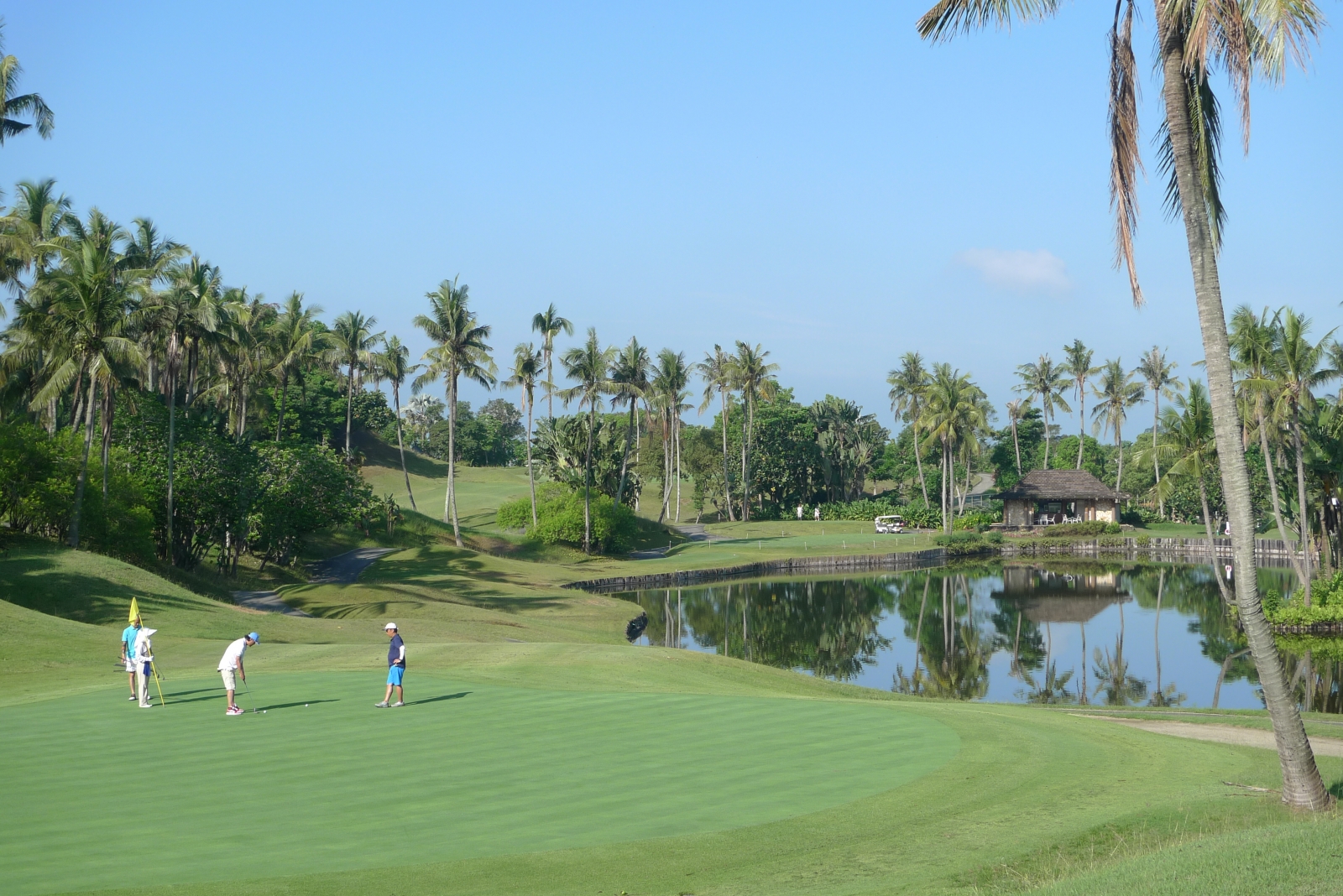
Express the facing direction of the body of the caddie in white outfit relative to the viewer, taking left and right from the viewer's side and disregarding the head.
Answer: facing to the right of the viewer

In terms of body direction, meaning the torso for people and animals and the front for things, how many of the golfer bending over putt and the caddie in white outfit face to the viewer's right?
2

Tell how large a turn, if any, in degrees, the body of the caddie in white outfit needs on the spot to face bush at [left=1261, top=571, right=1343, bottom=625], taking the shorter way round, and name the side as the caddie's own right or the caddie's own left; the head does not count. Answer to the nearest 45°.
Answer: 0° — they already face it

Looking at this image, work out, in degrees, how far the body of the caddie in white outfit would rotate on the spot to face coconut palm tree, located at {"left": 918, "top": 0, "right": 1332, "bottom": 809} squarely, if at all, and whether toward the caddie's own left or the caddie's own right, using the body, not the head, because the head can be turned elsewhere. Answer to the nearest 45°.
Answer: approximately 45° to the caddie's own right

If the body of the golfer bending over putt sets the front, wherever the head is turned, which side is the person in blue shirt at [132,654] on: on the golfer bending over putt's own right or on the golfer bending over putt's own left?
on the golfer bending over putt's own left

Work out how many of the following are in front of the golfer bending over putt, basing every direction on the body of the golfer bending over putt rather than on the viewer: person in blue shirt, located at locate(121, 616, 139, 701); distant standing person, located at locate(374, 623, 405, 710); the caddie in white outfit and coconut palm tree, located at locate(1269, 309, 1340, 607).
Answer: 2

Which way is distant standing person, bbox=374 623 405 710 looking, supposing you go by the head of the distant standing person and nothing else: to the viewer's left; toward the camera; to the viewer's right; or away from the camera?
to the viewer's left

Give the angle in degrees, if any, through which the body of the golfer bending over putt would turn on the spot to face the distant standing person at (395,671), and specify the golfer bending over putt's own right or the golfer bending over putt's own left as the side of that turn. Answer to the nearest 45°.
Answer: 0° — they already face them

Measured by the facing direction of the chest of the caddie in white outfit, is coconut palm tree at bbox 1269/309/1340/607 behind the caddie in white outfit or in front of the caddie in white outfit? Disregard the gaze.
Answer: in front
